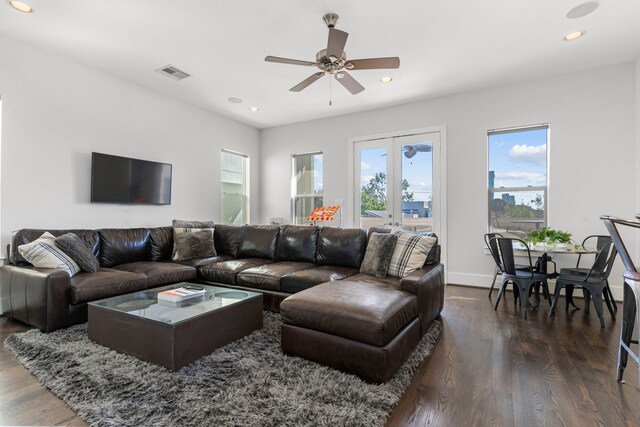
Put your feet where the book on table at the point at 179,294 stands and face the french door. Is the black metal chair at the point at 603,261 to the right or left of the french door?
right

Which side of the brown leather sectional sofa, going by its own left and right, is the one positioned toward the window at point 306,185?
back

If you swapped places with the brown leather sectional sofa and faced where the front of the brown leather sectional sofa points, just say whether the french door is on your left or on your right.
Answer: on your left

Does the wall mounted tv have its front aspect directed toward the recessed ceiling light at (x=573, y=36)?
yes

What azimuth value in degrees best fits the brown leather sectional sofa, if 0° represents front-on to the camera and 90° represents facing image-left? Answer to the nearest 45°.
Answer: approximately 0°

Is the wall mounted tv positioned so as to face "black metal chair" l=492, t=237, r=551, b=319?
yes

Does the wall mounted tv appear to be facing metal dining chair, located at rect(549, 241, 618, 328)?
yes

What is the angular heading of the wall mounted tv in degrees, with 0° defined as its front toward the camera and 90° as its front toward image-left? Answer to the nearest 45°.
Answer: approximately 315°

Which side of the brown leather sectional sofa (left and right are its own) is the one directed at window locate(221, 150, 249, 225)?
back
